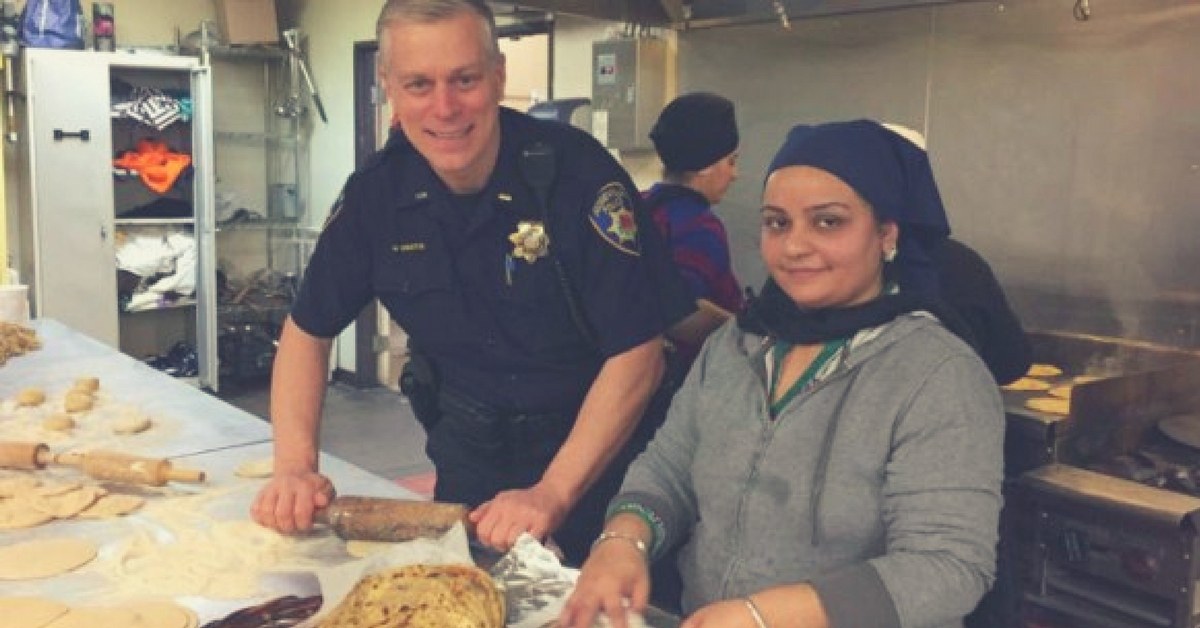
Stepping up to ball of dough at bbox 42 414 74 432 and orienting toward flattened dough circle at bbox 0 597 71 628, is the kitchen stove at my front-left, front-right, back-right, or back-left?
front-left

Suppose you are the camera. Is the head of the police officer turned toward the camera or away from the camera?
toward the camera

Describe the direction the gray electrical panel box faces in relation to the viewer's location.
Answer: facing the viewer and to the left of the viewer

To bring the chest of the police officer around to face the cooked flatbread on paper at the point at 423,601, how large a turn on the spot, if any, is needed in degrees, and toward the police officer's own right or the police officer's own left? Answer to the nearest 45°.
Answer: approximately 45° to the police officer's own left

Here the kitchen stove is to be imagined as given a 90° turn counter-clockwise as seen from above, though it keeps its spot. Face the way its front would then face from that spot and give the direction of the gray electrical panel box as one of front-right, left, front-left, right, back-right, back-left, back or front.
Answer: back

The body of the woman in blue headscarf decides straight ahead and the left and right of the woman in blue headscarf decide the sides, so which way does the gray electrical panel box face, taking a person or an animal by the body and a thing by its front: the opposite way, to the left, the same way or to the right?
the same way

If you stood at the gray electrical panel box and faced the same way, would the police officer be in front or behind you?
in front

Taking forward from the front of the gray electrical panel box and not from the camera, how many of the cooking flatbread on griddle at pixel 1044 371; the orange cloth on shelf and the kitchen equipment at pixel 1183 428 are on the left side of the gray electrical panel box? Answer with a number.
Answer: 2

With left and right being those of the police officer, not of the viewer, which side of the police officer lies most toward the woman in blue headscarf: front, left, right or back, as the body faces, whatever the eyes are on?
left

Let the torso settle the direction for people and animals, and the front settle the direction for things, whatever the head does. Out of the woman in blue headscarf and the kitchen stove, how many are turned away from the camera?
0

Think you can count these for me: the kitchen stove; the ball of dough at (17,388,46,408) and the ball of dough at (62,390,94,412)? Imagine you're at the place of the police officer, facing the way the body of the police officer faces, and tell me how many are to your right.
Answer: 2

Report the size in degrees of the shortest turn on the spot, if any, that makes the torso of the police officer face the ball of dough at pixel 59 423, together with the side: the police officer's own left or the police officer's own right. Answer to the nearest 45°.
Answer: approximately 90° to the police officer's own right

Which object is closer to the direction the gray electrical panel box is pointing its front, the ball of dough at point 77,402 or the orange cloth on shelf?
the ball of dough

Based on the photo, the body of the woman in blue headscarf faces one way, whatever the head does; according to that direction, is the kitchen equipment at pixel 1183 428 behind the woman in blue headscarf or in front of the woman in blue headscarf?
behind

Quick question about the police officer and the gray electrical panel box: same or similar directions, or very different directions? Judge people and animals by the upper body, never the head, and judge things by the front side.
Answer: same or similar directions
